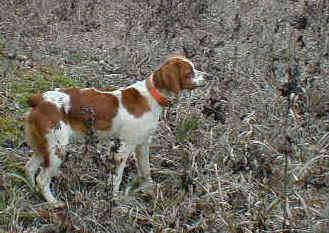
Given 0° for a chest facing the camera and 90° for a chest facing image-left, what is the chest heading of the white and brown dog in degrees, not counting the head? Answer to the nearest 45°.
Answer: approximately 270°
